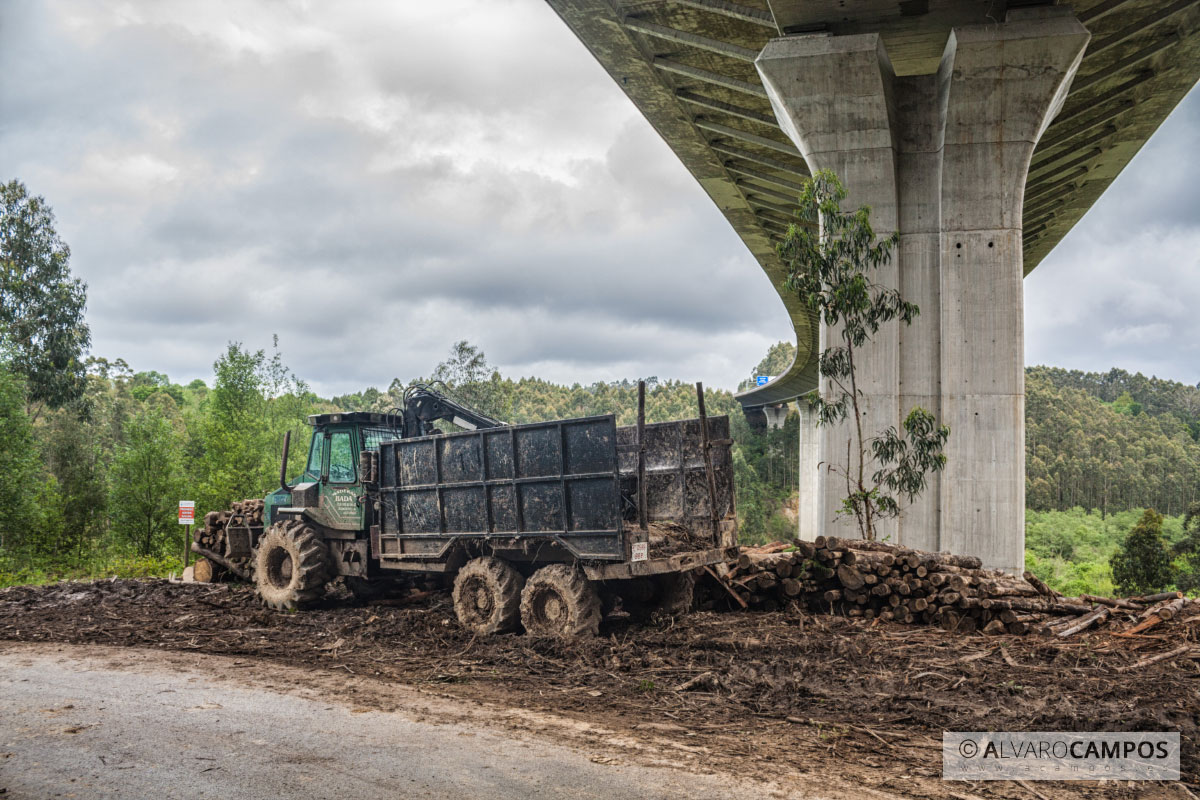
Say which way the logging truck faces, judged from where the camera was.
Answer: facing away from the viewer and to the left of the viewer

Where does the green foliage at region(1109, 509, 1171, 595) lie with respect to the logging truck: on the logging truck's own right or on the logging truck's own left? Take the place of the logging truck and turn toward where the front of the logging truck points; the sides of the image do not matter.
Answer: on the logging truck's own right

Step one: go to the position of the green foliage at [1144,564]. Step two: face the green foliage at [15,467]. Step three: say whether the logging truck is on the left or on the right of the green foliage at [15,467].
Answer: left
